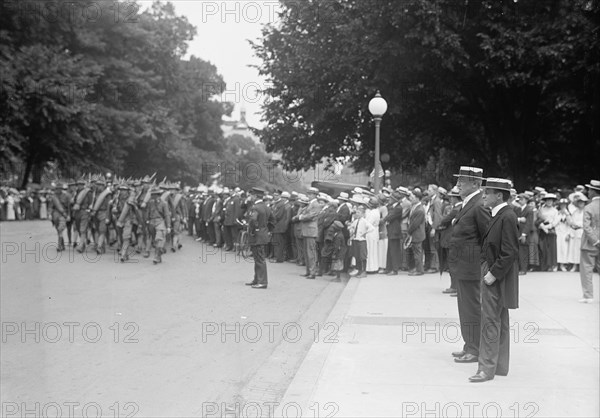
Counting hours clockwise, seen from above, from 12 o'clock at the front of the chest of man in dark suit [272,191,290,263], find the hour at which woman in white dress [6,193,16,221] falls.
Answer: The woman in white dress is roughly at 3 o'clock from the man in dark suit.

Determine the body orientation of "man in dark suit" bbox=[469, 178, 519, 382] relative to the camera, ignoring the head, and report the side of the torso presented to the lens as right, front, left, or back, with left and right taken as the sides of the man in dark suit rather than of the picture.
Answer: left

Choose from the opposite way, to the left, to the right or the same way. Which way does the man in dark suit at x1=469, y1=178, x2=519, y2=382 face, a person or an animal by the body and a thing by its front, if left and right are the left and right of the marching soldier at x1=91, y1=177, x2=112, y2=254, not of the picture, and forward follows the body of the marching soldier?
to the right

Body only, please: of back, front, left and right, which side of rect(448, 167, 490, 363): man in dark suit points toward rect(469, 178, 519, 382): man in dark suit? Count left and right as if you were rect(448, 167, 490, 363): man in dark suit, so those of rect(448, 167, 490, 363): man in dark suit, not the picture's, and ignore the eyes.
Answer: left

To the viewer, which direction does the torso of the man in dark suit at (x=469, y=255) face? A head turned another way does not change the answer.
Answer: to the viewer's left

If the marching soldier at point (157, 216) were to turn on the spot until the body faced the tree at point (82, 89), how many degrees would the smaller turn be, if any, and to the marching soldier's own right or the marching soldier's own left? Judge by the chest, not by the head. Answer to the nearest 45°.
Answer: approximately 135° to the marching soldier's own right

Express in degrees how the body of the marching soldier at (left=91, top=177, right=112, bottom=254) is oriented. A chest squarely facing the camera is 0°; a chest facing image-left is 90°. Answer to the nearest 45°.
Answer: approximately 45°

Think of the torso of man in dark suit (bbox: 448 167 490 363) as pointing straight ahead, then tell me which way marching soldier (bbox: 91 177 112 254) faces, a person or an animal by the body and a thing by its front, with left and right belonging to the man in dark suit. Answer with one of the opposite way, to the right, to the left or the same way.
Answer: to the left

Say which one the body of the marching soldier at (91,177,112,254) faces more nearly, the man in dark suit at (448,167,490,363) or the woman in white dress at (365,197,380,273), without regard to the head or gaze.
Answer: the man in dark suit

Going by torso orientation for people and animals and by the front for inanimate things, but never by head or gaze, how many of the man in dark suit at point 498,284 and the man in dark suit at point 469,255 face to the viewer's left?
2

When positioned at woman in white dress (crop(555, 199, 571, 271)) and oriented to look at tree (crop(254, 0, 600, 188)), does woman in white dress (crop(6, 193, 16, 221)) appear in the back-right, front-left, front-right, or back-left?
front-left

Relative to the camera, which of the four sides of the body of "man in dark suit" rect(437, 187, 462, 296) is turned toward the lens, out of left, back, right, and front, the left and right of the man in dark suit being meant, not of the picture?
left

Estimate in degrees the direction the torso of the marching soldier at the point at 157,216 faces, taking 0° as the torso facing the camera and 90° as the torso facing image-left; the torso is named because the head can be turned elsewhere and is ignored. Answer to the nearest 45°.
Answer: approximately 45°

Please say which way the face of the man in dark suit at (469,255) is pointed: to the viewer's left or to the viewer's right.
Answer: to the viewer's left

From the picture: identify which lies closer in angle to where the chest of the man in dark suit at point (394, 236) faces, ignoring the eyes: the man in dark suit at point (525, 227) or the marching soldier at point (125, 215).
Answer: the marching soldier

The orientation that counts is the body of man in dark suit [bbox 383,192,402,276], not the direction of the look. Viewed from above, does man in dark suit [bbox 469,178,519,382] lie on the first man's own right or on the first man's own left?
on the first man's own left

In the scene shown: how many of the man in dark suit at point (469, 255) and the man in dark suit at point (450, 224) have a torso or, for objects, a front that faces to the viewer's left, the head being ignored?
2
